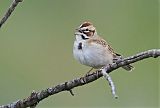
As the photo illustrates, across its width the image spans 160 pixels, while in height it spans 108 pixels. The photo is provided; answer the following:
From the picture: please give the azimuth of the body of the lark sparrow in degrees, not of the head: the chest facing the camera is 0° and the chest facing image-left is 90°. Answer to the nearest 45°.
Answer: approximately 45°
